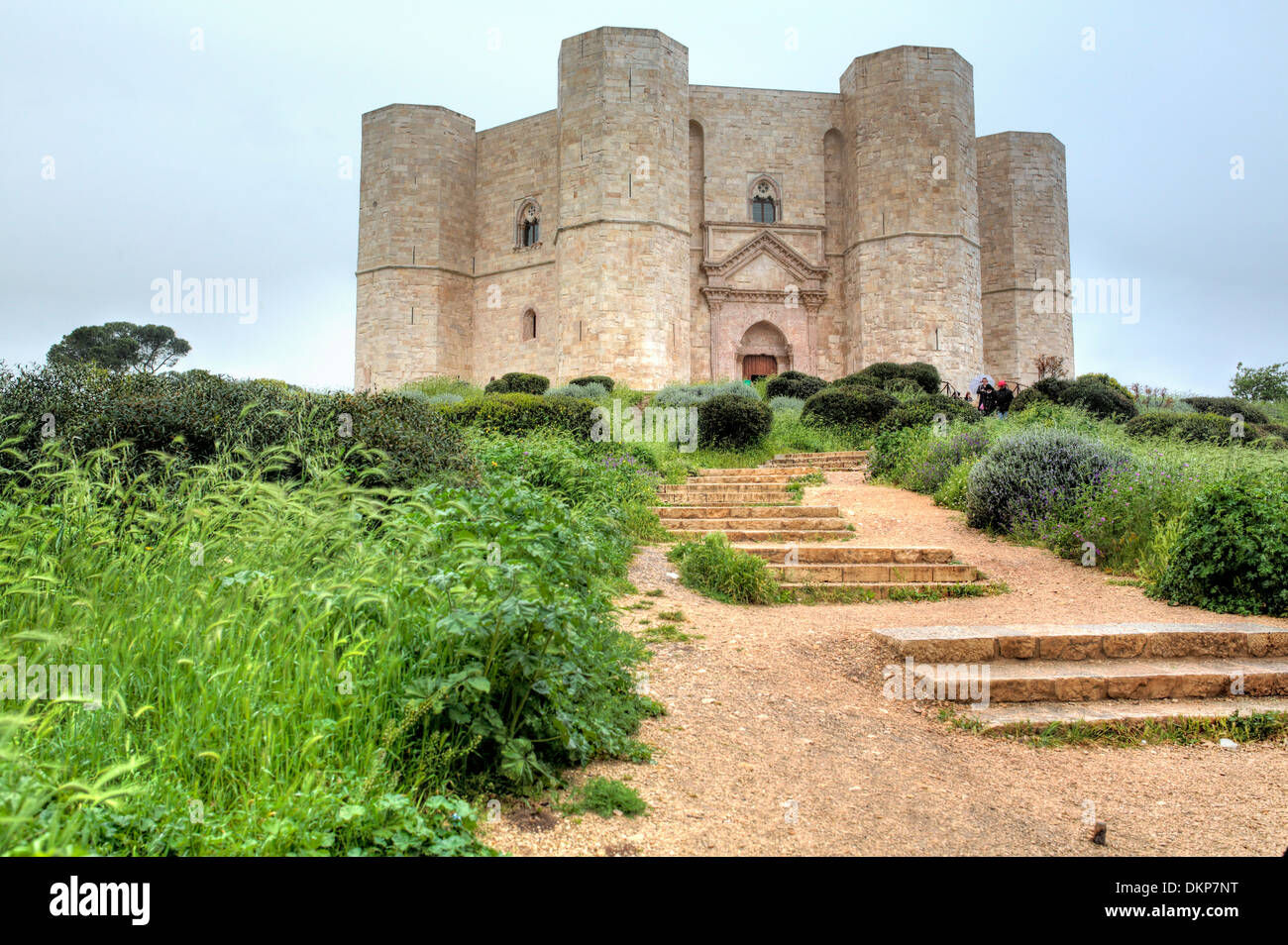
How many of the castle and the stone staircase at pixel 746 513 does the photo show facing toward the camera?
2

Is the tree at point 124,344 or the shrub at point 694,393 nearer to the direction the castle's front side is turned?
the shrub

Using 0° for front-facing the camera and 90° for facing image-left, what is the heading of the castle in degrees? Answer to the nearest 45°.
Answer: approximately 0°

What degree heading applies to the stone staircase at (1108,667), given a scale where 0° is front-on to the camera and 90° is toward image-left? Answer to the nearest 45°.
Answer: approximately 0°

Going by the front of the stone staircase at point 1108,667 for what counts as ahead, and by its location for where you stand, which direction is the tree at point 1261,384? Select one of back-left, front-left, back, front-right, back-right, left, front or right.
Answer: back

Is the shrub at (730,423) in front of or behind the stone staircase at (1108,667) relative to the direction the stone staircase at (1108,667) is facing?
behind
